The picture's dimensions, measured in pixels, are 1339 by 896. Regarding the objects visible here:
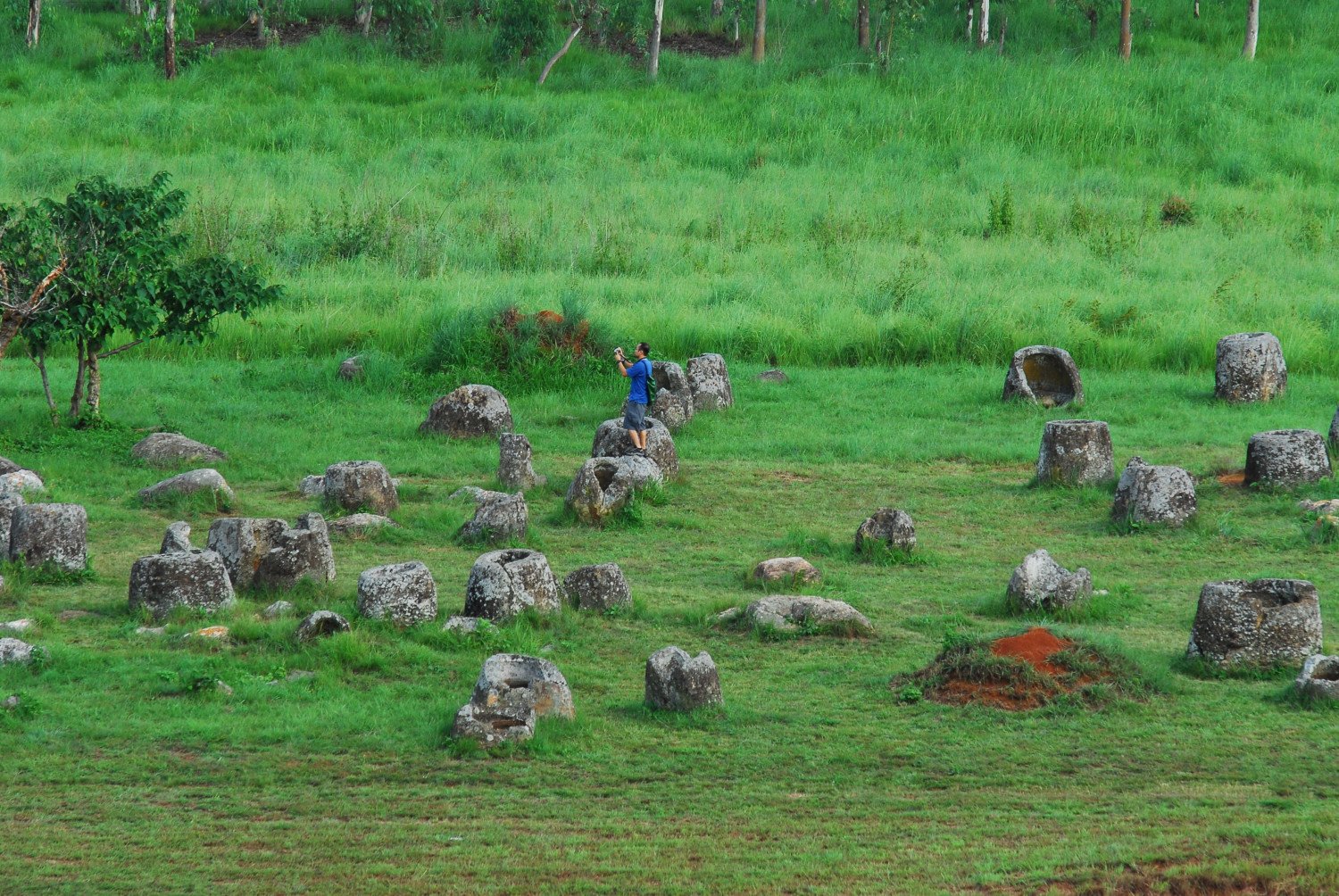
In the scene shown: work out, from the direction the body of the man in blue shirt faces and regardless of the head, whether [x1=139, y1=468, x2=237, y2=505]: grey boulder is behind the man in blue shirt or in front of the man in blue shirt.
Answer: in front

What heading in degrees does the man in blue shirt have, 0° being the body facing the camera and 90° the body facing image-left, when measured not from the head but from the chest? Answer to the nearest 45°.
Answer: approximately 90°

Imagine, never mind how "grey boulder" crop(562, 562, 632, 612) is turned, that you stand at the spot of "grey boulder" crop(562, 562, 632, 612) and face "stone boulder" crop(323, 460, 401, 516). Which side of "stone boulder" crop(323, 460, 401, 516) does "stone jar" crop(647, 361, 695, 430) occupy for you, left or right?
right

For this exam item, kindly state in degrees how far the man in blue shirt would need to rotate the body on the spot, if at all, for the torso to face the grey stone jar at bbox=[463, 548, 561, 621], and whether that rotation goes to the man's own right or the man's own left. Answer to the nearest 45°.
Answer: approximately 90° to the man's own left

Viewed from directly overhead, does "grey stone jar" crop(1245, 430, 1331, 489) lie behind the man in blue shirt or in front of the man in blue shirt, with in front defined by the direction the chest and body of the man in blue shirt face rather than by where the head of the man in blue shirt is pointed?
behind

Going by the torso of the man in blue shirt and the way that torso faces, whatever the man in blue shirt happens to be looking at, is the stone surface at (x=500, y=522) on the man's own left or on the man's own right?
on the man's own left

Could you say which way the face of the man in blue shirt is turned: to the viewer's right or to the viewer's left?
to the viewer's left

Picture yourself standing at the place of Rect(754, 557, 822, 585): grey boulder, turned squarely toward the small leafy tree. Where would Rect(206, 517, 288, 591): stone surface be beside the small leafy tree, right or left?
left

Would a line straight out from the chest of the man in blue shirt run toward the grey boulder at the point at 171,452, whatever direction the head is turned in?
yes

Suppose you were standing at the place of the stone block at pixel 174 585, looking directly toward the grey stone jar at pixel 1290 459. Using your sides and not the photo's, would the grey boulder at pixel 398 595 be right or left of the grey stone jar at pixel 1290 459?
right

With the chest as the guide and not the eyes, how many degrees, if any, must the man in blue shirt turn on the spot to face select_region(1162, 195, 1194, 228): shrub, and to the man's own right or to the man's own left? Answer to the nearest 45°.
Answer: approximately 135° to the man's own right

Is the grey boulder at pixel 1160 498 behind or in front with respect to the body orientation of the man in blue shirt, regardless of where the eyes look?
behind

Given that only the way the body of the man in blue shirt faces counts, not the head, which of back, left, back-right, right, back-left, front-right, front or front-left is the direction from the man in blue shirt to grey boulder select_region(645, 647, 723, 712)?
left
